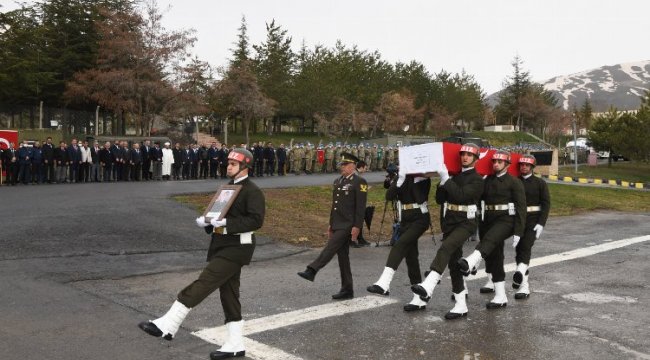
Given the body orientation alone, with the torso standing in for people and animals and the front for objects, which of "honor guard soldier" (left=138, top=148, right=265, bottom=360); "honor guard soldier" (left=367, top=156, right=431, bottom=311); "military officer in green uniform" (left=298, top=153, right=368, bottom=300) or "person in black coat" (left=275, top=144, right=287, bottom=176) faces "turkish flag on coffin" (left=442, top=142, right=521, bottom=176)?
the person in black coat

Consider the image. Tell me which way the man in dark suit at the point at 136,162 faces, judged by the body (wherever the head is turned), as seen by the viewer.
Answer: toward the camera

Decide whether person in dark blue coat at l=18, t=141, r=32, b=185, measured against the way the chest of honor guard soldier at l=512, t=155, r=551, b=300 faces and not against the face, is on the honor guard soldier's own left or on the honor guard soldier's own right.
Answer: on the honor guard soldier's own right

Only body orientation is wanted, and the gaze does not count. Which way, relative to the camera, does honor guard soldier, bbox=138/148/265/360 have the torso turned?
to the viewer's left

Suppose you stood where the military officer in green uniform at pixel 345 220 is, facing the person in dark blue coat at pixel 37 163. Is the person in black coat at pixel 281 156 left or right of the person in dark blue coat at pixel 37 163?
right

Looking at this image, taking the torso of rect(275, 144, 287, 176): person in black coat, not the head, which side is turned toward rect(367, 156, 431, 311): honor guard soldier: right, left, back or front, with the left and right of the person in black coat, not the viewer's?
front

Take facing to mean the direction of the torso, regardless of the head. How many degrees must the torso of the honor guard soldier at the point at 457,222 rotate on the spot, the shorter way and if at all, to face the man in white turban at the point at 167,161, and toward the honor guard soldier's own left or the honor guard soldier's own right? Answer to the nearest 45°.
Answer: approximately 90° to the honor guard soldier's own right

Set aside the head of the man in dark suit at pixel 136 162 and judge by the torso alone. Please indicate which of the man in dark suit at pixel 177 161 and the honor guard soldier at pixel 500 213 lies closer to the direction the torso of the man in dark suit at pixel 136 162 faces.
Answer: the honor guard soldier

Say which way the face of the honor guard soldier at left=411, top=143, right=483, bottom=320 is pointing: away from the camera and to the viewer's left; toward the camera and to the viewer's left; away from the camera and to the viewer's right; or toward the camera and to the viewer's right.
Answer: toward the camera and to the viewer's left

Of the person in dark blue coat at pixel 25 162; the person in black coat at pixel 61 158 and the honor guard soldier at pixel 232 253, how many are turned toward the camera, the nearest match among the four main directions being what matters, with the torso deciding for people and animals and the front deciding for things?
2

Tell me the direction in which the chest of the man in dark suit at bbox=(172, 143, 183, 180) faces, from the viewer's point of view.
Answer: toward the camera

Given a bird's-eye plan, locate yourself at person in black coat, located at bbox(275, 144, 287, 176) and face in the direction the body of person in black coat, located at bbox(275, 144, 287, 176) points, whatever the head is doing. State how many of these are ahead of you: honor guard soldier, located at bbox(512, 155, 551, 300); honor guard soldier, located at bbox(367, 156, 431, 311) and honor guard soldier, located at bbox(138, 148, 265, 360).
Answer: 3

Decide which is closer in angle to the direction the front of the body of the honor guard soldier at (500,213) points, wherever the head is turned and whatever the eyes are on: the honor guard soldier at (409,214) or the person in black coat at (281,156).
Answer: the honor guard soldier

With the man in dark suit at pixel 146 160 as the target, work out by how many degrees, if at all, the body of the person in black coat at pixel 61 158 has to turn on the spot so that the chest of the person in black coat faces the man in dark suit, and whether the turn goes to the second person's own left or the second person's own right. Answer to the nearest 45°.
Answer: approximately 90° to the second person's own left
